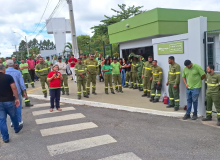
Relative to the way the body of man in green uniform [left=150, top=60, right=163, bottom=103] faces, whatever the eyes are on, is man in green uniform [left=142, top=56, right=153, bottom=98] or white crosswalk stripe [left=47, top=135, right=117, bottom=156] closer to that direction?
the white crosswalk stripe

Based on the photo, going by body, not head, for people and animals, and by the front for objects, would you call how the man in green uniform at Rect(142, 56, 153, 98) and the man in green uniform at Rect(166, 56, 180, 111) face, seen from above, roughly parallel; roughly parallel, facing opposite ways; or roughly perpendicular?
roughly parallel

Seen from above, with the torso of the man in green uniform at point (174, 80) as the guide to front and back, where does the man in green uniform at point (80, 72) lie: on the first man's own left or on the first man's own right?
on the first man's own right

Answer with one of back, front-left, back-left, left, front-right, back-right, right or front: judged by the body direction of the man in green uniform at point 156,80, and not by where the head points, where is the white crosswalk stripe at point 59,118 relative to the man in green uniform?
front

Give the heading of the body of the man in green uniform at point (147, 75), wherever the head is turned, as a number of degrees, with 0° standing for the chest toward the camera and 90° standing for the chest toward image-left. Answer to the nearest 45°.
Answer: approximately 45°

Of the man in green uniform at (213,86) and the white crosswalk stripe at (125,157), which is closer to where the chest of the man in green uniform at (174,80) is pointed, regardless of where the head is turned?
the white crosswalk stripe

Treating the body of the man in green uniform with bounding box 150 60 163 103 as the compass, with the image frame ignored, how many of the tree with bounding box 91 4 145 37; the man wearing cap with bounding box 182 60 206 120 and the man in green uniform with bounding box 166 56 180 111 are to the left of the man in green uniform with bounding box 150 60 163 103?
2

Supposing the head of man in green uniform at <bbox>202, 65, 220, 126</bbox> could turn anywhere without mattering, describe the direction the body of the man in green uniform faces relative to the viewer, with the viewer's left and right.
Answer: facing the viewer and to the left of the viewer

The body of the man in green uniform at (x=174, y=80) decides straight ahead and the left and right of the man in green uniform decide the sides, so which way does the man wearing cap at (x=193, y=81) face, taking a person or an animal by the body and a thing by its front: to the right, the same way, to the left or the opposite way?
the same way

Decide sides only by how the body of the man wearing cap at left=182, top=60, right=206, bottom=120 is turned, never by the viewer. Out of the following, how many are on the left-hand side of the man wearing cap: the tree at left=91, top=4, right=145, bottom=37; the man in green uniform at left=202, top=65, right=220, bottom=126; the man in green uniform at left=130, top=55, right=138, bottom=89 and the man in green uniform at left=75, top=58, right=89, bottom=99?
1

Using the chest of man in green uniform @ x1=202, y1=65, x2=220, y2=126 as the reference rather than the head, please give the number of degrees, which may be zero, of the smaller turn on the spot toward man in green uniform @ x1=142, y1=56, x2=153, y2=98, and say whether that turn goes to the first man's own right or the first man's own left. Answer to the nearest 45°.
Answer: approximately 90° to the first man's own right

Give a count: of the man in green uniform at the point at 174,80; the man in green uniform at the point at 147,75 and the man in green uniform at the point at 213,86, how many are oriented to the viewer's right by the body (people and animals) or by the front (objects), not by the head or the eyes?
0

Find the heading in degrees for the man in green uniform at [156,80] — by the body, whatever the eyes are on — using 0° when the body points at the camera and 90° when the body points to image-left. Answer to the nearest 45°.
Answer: approximately 45°

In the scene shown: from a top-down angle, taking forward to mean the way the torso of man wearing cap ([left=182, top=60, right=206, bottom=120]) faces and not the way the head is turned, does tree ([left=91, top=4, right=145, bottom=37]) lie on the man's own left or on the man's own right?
on the man's own right

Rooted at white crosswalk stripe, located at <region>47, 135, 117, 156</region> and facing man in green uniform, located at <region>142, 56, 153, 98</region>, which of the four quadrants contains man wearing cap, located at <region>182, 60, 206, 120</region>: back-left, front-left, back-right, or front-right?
front-right

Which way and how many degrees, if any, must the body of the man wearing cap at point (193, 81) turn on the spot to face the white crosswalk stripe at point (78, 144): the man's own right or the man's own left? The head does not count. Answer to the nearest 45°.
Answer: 0° — they already face it

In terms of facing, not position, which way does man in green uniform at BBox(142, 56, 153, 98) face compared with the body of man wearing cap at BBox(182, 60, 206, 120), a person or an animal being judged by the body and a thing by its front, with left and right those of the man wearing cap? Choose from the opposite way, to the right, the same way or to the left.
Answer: the same way

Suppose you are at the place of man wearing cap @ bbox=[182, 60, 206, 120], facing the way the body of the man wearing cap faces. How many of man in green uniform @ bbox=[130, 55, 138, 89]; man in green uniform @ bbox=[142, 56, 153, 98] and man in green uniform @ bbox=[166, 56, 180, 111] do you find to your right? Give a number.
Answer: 3
